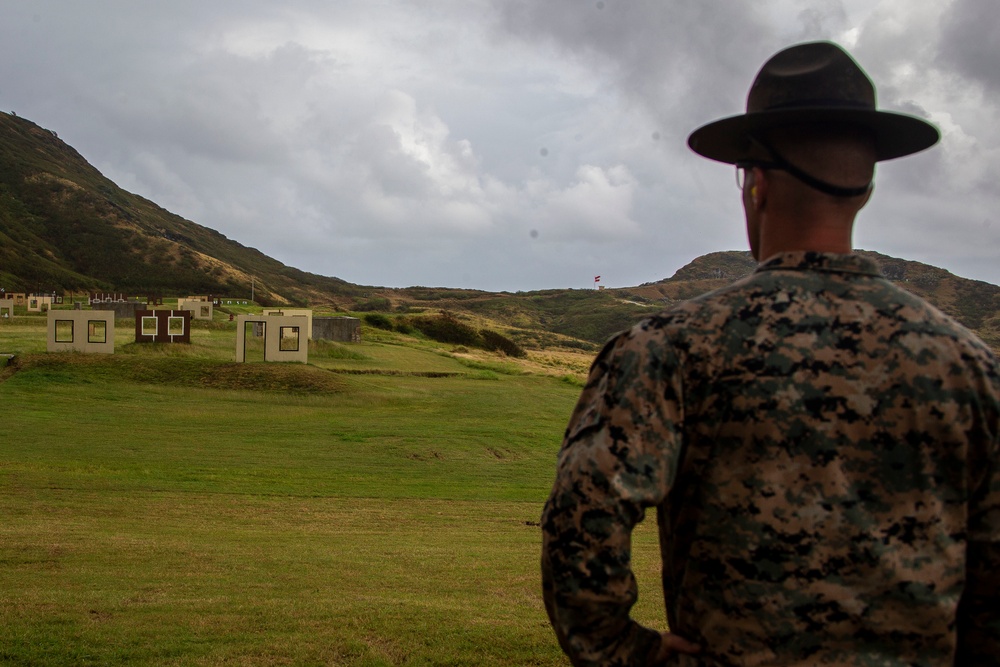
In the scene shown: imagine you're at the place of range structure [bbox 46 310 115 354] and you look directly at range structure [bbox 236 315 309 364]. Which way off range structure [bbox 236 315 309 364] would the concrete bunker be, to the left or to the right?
left

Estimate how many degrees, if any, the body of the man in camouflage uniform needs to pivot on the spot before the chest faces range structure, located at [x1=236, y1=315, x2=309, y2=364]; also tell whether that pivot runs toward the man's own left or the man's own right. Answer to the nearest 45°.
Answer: approximately 45° to the man's own left

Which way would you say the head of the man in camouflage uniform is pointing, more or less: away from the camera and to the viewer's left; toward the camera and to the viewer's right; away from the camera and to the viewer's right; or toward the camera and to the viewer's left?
away from the camera and to the viewer's left

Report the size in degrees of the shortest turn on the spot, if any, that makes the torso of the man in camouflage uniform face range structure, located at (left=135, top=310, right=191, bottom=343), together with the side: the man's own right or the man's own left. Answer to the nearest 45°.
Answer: approximately 45° to the man's own left

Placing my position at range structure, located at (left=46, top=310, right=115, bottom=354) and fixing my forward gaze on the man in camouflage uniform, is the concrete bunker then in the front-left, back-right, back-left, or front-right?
back-left

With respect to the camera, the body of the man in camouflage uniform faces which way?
away from the camera

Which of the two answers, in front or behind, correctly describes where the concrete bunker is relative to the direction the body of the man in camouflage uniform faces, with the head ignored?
in front

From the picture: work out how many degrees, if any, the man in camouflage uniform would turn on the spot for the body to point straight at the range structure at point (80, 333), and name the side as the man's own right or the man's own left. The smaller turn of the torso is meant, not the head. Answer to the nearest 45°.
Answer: approximately 45° to the man's own left
